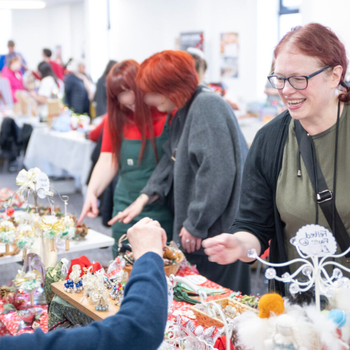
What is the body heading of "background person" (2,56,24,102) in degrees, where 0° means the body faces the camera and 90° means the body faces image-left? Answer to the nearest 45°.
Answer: approximately 315°

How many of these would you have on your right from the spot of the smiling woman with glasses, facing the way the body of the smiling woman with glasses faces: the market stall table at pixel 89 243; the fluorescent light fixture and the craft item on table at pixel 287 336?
2

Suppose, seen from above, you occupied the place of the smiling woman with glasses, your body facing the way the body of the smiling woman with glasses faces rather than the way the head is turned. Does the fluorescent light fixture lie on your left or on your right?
on your right

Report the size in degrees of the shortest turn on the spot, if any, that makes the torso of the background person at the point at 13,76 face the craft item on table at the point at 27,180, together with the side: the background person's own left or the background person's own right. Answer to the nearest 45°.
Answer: approximately 45° to the background person's own right

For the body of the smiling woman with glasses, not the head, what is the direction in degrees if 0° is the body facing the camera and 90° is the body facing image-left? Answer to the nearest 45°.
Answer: approximately 45°
